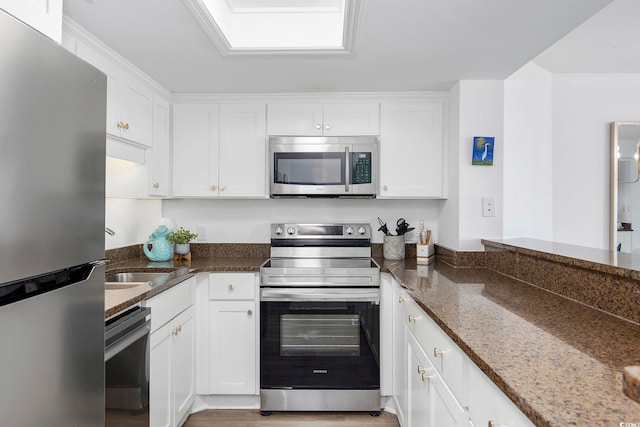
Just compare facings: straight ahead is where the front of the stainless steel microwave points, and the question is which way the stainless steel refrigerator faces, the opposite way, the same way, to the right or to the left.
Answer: to the left

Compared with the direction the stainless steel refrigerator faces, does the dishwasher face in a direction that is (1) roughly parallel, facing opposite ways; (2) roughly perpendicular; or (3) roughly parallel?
roughly parallel

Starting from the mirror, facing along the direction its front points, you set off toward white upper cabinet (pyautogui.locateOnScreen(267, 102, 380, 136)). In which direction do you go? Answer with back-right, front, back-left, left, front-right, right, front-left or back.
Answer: right

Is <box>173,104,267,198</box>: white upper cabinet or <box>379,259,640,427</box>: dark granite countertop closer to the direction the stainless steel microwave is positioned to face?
the dark granite countertop

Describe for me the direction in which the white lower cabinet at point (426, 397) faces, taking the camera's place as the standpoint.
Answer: facing to the left of the viewer

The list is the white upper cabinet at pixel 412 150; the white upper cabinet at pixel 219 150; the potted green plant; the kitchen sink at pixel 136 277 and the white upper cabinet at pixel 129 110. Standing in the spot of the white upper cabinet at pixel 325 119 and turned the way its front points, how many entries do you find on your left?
1

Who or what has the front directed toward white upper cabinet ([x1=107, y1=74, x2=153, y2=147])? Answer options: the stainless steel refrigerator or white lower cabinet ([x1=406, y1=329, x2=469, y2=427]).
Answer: the white lower cabinet

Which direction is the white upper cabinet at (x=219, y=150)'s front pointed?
toward the camera

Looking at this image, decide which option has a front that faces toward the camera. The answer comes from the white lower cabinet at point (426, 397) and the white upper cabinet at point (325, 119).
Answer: the white upper cabinet

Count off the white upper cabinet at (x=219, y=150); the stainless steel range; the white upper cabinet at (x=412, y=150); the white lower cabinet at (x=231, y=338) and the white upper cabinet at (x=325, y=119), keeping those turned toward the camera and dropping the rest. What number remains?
5

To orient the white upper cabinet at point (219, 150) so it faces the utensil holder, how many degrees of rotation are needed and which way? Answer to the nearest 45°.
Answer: approximately 90° to its left

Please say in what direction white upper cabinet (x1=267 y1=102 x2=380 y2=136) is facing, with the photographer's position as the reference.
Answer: facing the viewer

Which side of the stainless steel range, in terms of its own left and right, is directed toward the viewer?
front

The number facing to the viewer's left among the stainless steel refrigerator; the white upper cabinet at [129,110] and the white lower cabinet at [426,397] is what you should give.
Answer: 1

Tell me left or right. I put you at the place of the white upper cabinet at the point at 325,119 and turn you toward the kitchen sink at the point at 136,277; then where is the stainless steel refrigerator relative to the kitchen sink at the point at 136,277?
left

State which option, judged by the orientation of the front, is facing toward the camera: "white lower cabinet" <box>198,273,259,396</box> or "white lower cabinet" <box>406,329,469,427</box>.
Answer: "white lower cabinet" <box>198,273,259,396</box>

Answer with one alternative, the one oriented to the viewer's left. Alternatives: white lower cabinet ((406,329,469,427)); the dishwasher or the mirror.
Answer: the white lower cabinet

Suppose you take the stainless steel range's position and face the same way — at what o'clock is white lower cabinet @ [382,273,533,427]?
The white lower cabinet is roughly at 11 o'clock from the stainless steel range.

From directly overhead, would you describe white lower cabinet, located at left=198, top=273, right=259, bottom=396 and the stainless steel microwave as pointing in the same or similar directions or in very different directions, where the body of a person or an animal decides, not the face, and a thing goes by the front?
same or similar directions

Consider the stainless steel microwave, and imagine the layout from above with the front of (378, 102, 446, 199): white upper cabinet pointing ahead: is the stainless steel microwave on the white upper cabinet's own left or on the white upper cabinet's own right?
on the white upper cabinet's own right

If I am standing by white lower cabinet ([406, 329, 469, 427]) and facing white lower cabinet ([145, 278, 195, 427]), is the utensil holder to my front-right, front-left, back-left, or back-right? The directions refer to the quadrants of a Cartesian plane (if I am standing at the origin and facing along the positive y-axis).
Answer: front-right
